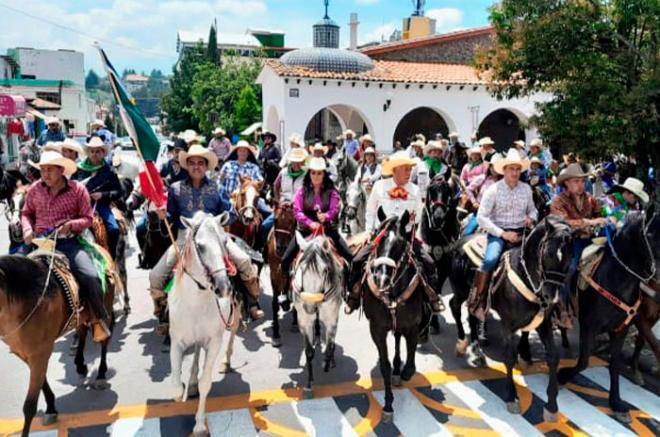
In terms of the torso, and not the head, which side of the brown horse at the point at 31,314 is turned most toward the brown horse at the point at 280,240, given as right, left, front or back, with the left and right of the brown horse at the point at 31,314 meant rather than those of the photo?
back

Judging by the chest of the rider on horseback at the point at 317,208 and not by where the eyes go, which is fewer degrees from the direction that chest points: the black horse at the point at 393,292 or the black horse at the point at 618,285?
the black horse at the point at 393,292

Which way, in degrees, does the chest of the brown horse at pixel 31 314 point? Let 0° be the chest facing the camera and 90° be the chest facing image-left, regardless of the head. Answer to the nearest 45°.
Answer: approximately 45°

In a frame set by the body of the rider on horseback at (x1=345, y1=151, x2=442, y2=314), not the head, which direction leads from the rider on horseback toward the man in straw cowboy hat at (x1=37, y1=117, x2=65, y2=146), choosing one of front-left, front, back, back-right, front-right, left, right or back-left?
back-right

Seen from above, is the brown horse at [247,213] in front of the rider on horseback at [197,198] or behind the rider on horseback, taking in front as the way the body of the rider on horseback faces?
behind
